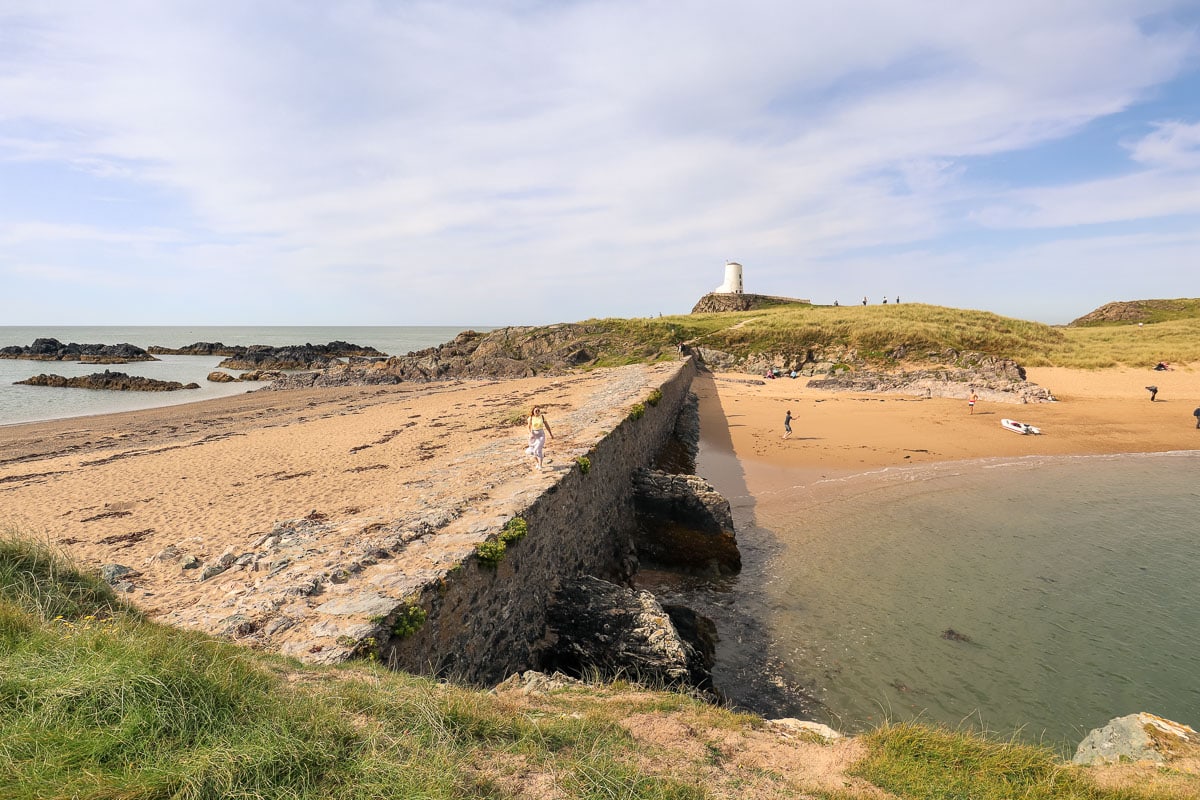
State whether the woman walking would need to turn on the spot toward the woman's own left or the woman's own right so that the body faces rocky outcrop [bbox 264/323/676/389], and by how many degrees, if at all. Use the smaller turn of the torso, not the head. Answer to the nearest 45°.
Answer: approximately 180°

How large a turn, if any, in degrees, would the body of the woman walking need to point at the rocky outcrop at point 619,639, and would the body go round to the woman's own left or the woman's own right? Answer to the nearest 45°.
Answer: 0° — they already face it

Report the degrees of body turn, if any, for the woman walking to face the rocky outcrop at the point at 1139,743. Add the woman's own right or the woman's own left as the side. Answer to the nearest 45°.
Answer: approximately 45° to the woman's own left

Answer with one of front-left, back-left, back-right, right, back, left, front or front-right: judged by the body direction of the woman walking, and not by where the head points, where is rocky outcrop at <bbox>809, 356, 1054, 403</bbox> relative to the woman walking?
back-left

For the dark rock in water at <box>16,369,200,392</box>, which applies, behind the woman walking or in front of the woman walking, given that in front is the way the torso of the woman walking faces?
behind

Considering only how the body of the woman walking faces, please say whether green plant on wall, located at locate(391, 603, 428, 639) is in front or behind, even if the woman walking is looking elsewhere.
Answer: in front

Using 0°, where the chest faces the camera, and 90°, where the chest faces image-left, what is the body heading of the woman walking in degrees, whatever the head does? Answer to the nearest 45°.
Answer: approximately 0°

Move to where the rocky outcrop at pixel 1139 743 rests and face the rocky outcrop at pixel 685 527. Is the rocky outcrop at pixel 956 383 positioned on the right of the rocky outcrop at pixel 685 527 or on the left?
right
